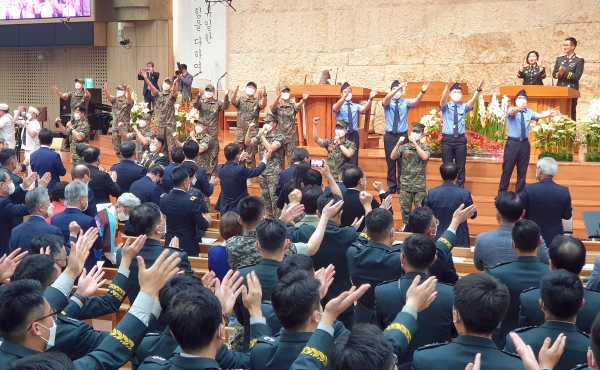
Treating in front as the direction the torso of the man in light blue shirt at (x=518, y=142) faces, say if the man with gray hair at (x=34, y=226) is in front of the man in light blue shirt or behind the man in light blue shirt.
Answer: in front

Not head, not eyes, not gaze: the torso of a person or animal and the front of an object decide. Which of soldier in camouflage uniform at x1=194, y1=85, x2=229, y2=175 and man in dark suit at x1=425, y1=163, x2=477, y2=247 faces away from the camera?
the man in dark suit

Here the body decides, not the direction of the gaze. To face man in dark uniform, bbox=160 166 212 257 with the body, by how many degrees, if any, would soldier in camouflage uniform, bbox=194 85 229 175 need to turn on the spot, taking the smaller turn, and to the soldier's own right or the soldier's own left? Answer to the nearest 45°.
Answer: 0° — they already face them

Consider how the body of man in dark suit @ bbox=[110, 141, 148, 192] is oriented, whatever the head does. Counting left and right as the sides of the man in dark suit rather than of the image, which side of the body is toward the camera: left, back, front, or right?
back

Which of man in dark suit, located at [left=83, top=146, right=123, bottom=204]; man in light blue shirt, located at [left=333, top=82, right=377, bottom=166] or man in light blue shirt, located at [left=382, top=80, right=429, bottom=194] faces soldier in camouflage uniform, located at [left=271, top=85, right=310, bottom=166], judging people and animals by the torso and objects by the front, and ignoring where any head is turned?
the man in dark suit

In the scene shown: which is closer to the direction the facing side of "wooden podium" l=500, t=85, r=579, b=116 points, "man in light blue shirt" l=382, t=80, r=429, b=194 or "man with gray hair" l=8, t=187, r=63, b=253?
the man with gray hair

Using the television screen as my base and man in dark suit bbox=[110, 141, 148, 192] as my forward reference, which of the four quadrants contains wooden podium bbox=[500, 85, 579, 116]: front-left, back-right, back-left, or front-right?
front-left

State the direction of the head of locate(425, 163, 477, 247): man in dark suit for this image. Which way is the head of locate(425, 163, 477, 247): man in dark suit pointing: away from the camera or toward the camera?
away from the camera

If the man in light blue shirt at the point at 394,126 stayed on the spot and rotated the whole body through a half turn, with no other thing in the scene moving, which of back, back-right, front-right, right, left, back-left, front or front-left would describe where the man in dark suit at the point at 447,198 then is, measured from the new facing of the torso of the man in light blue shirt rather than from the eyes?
back

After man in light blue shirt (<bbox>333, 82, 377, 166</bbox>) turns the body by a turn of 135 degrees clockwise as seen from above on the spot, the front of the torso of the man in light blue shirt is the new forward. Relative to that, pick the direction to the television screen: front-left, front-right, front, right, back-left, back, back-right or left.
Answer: front

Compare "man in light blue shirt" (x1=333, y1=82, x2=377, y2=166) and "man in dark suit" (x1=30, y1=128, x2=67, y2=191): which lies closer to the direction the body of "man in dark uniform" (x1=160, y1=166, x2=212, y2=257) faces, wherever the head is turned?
the man in light blue shirt

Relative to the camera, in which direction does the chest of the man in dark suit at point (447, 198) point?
away from the camera

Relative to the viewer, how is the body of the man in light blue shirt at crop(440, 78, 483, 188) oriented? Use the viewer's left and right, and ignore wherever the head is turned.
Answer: facing the viewer

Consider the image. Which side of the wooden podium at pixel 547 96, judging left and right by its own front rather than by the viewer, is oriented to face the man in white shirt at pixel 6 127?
right

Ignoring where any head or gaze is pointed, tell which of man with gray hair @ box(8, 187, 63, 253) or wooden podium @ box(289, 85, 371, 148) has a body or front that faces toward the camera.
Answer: the wooden podium

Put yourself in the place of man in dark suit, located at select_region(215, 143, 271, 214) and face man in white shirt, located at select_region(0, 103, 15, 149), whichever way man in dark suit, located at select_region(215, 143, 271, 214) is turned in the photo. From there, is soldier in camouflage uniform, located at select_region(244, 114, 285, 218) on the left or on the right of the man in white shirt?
right

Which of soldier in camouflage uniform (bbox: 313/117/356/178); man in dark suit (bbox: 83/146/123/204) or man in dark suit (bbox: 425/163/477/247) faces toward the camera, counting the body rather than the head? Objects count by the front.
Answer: the soldier in camouflage uniform

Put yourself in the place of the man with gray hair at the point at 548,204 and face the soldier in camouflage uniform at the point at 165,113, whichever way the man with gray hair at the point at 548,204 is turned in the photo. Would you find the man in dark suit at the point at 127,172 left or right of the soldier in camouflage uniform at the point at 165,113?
left

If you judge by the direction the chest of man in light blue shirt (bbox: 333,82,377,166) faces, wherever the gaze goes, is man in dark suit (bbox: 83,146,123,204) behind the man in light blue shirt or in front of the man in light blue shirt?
in front

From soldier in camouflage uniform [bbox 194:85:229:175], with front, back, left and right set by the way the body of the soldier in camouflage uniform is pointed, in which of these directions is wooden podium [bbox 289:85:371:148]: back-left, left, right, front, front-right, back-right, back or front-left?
left

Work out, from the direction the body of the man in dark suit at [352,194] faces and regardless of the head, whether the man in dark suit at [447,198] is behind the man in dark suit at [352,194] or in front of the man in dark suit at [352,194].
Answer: in front

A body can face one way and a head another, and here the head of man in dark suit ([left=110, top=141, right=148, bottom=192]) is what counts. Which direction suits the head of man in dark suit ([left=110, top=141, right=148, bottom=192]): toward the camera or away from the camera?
away from the camera
